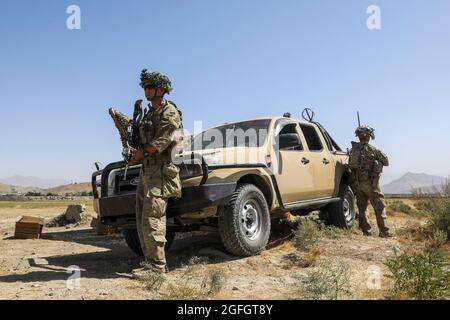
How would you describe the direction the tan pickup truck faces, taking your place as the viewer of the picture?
facing the viewer and to the left of the viewer

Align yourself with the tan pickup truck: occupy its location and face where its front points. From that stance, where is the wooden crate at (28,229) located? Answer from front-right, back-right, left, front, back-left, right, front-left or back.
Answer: right

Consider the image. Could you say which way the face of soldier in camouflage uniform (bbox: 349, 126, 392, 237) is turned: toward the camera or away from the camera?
toward the camera

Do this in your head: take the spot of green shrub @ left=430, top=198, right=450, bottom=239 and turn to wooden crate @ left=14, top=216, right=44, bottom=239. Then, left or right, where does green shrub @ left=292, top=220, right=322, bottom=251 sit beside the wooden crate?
left

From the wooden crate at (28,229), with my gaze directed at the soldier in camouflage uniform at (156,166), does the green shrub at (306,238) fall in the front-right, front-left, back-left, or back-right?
front-left

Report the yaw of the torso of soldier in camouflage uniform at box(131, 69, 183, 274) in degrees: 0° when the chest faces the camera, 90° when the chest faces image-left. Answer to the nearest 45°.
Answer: approximately 90°

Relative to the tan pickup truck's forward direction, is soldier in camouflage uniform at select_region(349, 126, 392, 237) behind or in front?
behind

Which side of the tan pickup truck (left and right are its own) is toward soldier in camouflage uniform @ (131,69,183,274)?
front

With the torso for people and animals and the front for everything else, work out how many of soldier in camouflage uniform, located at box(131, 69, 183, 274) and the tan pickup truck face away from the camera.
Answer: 0

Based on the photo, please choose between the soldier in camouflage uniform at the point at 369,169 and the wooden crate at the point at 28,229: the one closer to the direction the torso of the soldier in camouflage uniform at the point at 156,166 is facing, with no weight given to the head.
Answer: the wooden crate

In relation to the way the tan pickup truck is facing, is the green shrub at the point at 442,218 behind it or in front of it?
behind
